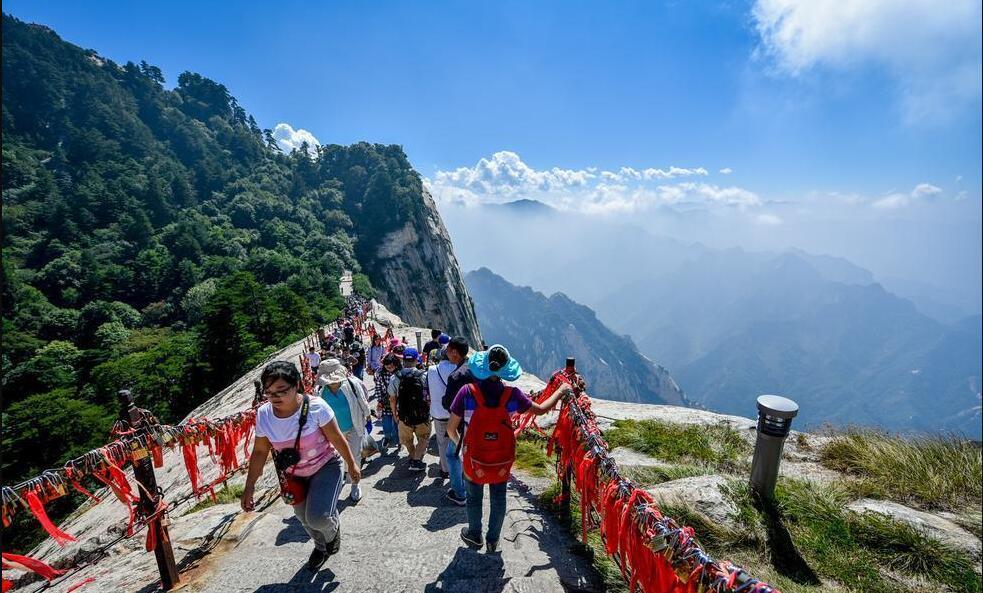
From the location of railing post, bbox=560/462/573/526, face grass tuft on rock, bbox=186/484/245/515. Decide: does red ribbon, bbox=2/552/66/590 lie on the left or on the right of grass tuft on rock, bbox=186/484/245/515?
left

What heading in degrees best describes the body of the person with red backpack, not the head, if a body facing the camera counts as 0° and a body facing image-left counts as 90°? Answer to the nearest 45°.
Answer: approximately 180°

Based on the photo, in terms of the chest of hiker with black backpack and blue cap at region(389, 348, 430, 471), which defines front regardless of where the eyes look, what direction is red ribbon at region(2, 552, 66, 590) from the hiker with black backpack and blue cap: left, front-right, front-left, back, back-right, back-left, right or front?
back-left

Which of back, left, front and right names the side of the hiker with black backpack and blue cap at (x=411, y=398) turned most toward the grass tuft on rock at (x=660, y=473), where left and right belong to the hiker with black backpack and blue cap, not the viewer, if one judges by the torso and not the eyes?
right

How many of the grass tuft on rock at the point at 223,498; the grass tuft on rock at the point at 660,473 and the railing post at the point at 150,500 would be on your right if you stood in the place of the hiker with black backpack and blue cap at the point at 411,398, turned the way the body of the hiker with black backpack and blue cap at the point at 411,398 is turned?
1

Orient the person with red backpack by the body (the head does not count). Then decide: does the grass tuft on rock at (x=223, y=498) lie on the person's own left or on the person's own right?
on the person's own left

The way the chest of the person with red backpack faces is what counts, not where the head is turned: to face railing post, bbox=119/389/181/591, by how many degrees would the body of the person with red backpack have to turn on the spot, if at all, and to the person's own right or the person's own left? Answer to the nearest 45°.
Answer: approximately 90° to the person's own left

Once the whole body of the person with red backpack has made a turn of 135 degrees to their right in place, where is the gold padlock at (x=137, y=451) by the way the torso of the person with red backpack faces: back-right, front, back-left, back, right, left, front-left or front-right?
back-right

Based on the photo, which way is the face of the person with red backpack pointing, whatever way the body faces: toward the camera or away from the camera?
away from the camera

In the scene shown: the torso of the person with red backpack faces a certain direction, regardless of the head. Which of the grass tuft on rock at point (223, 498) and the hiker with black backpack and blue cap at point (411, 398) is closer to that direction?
the hiker with black backpack and blue cap

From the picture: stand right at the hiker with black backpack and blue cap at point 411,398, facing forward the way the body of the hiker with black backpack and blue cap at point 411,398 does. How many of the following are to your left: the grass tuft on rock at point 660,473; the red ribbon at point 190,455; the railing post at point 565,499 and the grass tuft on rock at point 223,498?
2

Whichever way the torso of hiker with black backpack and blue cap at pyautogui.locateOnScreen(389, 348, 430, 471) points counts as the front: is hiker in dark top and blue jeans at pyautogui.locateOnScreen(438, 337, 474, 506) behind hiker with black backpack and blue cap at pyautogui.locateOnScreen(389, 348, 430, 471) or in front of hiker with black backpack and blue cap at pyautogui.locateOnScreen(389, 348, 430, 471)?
behind

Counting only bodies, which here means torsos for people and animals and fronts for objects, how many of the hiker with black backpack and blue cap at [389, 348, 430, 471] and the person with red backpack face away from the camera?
2

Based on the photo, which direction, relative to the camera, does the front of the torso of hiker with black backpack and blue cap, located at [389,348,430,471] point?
away from the camera

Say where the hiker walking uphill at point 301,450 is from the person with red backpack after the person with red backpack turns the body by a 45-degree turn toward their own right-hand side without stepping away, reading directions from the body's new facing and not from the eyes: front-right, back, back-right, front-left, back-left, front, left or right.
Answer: back-left
